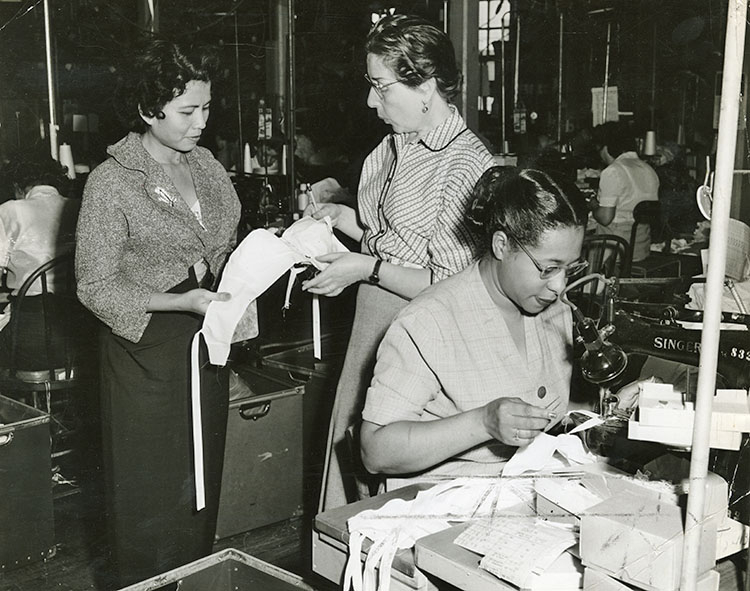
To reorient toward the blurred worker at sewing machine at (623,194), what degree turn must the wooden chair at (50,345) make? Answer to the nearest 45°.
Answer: approximately 90° to its right

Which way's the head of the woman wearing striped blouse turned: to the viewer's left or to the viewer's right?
to the viewer's left

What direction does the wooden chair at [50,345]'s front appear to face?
away from the camera

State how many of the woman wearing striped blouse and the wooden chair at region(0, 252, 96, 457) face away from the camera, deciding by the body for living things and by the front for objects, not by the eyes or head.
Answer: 1

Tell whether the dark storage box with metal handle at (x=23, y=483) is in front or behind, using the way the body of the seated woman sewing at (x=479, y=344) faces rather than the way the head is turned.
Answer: behind

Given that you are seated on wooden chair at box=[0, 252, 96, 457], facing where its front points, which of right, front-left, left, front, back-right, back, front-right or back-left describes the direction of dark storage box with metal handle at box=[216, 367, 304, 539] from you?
back-right

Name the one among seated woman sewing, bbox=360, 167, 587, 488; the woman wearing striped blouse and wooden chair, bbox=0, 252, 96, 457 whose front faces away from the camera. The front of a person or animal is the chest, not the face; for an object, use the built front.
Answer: the wooden chair

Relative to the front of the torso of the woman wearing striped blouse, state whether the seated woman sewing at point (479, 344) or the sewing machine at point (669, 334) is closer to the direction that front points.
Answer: the seated woman sewing

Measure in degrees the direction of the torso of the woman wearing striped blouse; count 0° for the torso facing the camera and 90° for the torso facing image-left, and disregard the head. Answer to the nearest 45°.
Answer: approximately 45°

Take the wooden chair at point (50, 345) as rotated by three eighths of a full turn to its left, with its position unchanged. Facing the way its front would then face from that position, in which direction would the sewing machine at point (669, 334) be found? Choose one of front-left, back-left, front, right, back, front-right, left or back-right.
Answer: left

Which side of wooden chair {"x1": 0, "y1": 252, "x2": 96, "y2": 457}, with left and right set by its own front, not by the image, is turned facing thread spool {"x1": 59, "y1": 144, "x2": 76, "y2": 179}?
front

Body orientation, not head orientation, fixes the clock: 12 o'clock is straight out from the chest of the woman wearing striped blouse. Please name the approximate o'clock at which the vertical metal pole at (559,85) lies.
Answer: The vertical metal pole is roughly at 5 o'clock from the woman wearing striped blouse.

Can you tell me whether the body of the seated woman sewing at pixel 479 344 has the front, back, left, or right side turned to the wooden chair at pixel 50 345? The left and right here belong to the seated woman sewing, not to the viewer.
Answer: back

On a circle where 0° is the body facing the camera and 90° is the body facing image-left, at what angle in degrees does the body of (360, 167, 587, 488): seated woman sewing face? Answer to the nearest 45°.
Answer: approximately 315°

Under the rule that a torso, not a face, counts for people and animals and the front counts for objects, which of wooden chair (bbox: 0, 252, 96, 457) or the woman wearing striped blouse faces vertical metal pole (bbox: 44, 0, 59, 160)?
the wooden chair

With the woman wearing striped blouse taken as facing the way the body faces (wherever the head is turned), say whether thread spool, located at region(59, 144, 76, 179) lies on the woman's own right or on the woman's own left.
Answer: on the woman's own right

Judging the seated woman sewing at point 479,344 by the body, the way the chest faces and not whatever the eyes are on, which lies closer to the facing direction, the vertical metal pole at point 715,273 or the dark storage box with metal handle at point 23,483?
the vertical metal pole
